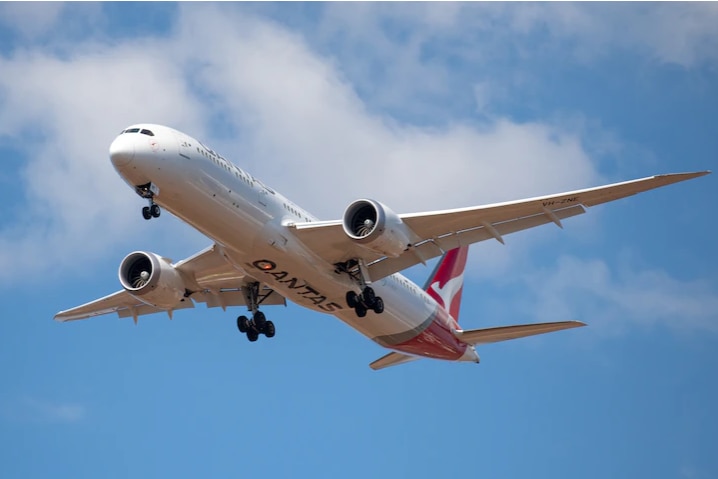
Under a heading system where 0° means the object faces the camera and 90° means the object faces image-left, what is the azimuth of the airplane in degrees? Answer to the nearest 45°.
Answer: approximately 45°
